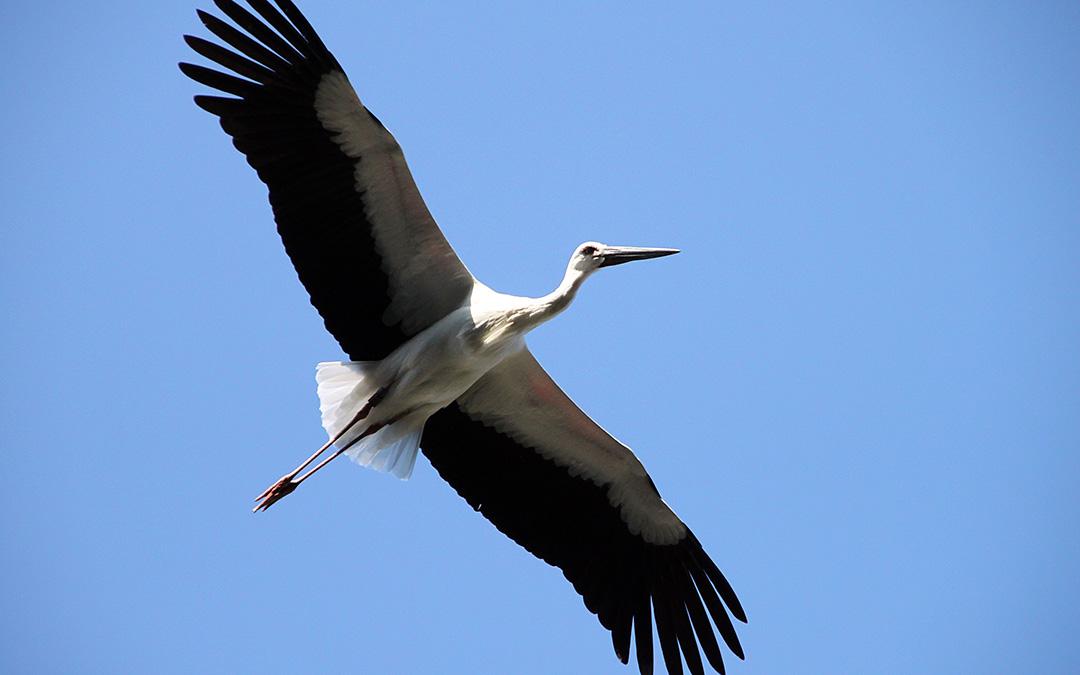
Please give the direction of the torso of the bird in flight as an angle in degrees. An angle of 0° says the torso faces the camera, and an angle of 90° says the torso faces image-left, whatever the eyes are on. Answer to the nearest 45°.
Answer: approximately 270°
